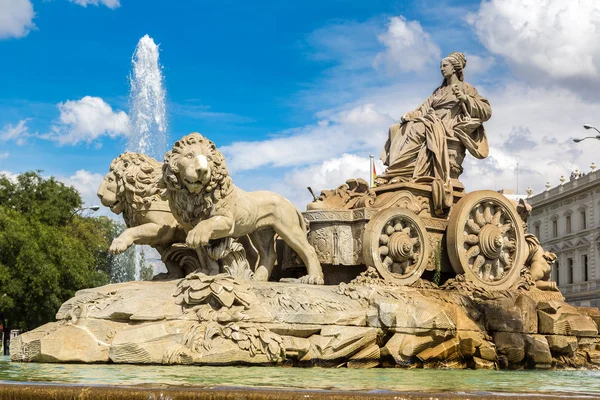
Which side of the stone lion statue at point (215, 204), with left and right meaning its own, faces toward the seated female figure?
back

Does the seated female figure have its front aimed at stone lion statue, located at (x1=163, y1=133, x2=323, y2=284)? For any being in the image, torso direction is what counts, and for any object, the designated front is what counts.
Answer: yes

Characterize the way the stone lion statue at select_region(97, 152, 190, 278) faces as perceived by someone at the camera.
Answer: facing to the left of the viewer

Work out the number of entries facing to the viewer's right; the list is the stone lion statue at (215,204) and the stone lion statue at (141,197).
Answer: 0

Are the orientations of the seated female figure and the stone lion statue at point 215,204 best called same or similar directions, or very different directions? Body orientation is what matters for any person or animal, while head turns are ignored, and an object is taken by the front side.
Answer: same or similar directions

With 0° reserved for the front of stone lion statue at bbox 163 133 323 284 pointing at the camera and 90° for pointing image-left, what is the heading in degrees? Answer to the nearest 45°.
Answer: approximately 45°

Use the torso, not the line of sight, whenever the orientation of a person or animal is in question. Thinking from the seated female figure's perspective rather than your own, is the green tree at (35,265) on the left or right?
on its right

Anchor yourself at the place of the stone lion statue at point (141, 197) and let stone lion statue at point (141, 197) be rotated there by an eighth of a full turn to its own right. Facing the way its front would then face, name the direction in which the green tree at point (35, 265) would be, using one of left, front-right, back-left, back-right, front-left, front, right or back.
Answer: front-right

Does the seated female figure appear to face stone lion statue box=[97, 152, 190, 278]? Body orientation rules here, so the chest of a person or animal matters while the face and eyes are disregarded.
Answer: yes

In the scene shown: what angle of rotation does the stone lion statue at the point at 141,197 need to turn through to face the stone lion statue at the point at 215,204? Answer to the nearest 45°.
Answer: approximately 135° to its left

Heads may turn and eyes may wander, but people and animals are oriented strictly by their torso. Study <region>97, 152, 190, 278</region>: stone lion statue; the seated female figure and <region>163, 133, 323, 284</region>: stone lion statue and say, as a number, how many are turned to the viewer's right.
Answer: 0

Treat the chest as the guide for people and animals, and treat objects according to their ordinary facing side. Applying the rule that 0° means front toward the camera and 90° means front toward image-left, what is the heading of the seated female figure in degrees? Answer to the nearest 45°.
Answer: approximately 45°

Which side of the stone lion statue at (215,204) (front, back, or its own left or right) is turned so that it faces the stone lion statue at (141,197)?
right

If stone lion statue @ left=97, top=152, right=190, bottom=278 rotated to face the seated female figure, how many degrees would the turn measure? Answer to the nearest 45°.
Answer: approximately 180°

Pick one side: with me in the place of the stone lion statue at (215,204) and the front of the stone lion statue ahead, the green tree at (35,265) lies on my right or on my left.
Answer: on my right
